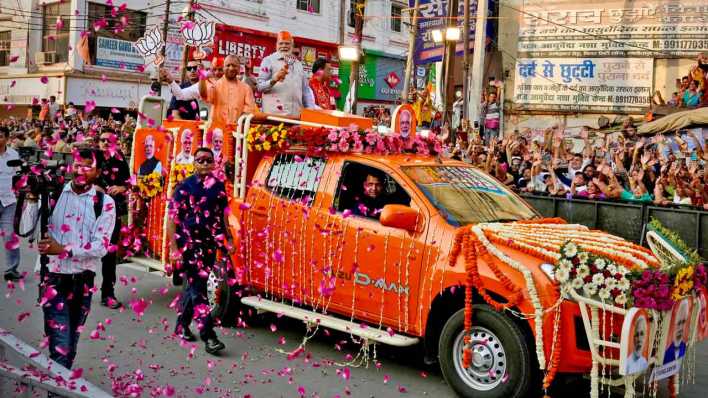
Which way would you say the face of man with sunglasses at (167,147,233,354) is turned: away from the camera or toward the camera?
toward the camera

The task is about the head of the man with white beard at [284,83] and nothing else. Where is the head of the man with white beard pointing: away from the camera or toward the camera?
toward the camera

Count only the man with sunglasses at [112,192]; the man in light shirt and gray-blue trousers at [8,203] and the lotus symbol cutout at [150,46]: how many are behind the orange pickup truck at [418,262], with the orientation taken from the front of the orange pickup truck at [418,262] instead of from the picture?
3

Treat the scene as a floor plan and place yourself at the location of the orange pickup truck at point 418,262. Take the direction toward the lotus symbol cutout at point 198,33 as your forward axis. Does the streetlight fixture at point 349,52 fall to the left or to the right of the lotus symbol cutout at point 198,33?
right

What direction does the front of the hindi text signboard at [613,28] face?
toward the camera

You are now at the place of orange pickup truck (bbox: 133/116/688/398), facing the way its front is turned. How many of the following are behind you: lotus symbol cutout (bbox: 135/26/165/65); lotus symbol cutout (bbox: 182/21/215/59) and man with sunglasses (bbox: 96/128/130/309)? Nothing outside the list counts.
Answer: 3

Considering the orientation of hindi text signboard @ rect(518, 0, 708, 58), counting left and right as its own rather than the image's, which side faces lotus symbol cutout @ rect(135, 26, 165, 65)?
front

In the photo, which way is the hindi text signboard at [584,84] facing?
toward the camera

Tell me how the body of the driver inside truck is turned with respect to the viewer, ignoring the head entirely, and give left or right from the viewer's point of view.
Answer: facing the viewer and to the right of the viewer

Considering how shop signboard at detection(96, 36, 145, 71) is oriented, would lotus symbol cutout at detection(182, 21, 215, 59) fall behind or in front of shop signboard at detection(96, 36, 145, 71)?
in front

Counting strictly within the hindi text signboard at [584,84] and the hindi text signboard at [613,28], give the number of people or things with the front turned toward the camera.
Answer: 2

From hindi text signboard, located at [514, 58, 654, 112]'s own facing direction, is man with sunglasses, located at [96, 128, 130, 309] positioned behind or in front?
in front
